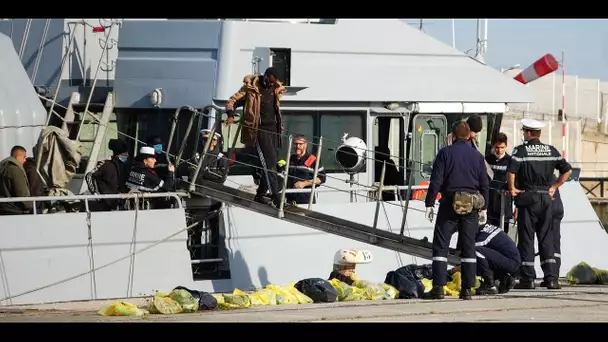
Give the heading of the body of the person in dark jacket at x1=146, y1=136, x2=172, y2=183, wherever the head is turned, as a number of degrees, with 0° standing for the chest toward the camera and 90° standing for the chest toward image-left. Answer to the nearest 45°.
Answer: approximately 45°

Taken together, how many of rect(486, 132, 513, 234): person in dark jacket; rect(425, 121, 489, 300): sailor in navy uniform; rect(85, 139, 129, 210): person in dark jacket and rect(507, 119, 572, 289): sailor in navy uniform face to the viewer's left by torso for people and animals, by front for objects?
0

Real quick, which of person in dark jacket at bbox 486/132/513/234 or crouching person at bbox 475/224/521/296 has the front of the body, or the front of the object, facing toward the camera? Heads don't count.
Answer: the person in dark jacket

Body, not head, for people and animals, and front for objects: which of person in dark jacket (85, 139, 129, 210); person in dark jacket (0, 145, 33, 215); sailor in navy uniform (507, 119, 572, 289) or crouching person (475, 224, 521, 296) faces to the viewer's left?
the crouching person

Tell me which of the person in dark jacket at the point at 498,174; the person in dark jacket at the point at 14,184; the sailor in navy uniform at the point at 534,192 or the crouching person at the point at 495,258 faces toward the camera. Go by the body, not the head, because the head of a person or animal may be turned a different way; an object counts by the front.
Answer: the person in dark jacket at the point at 498,174

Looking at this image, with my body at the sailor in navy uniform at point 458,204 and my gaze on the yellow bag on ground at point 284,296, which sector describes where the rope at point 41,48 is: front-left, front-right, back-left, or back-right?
front-right

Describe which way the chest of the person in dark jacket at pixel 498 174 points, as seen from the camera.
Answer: toward the camera

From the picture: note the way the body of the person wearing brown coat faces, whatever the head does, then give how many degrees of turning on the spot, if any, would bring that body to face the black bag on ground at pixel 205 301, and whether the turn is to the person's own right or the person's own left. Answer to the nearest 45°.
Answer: approximately 45° to the person's own right

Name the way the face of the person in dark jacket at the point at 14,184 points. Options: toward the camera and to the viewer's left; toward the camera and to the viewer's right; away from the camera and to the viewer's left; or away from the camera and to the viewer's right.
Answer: toward the camera and to the viewer's right

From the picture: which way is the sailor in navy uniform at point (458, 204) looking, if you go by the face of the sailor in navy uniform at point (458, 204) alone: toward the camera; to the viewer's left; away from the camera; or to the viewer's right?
away from the camera

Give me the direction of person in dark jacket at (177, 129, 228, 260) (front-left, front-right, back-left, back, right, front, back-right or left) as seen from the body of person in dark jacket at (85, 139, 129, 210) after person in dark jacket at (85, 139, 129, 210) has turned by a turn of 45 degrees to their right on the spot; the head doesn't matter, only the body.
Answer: left

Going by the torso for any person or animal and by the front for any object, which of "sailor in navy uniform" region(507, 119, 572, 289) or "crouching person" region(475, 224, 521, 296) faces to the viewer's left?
the crouching person
